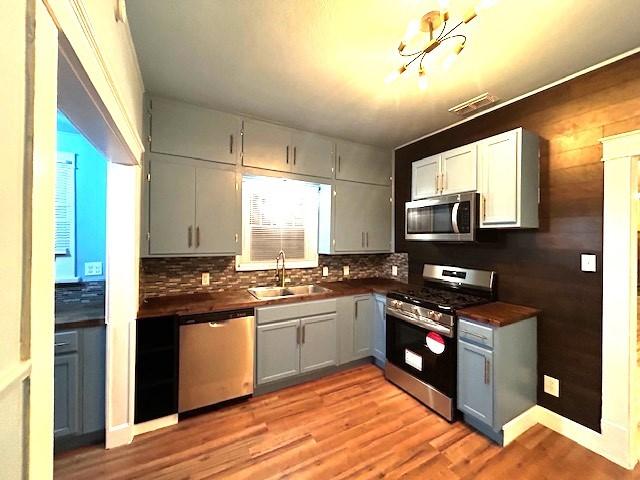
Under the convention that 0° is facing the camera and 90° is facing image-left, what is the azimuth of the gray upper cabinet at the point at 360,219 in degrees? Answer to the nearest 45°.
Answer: approximately 315°

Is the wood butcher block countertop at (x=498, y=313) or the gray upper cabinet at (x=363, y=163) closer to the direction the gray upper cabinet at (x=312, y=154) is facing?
the wood butcher block countertop

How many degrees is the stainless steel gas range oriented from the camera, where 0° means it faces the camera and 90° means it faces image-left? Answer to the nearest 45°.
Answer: approximately 45°

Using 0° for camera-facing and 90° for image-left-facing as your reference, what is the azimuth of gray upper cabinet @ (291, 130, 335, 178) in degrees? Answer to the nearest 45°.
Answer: approximately 315°

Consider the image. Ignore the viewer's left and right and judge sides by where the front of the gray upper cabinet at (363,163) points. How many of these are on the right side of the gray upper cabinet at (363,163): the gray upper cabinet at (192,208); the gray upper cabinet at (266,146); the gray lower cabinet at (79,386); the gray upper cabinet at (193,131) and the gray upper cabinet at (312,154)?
5

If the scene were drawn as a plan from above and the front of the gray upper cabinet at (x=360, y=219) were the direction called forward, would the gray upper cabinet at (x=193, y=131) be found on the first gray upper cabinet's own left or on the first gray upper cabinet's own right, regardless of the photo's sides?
on the first gray upper cabinet's own right

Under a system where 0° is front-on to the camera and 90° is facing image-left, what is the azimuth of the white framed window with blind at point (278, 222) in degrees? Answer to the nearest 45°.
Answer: approximately 0°

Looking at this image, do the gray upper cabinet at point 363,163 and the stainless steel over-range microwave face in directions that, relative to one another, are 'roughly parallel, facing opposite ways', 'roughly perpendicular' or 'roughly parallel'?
roughly perpendicular
